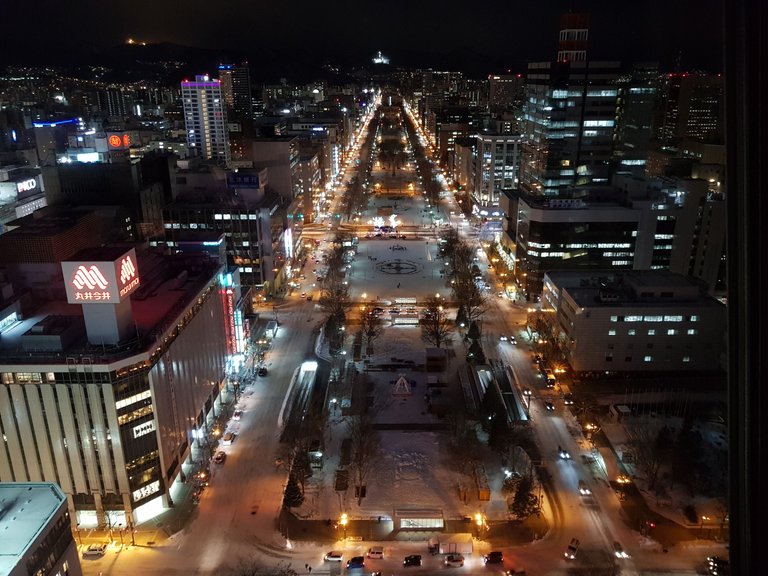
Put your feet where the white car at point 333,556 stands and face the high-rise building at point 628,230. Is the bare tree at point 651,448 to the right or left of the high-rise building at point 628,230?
right

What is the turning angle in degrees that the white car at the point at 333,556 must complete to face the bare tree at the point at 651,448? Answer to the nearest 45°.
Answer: approximately 180°

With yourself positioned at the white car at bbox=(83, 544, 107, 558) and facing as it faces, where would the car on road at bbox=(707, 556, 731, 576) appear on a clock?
The car on road is roughly at 7 o'clock from the white car.

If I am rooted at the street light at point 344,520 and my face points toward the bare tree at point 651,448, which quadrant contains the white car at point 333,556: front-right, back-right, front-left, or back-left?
back-right

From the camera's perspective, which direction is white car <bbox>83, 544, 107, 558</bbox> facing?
to the viewer's left

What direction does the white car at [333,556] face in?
to the viewer's left

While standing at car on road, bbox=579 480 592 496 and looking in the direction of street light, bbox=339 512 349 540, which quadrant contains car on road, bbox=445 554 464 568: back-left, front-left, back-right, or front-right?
front-left

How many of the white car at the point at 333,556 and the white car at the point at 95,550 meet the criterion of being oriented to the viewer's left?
2

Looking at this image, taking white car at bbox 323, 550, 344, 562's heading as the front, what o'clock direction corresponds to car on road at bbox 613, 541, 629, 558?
The car on road is roughly at 6 o'clock from the white car.
